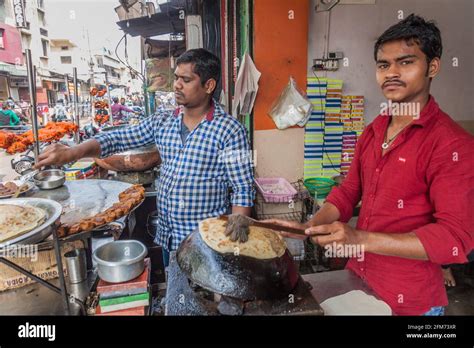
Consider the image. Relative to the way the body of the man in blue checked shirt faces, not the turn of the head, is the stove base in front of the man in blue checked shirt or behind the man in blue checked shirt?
in front

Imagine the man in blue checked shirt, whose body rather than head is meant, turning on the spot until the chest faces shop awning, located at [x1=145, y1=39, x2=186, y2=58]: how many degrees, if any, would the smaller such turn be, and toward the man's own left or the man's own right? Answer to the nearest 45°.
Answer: approximately 135° to the man's own right

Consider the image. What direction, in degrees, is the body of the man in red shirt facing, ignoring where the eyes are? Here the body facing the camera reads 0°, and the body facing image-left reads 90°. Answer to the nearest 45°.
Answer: approximately 45°

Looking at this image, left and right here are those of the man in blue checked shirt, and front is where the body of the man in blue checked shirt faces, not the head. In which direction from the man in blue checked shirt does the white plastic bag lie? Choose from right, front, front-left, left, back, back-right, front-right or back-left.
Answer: back

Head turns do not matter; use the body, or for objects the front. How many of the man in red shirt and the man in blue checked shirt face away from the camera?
0

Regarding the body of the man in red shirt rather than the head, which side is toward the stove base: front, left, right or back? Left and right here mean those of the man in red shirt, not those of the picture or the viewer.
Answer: front

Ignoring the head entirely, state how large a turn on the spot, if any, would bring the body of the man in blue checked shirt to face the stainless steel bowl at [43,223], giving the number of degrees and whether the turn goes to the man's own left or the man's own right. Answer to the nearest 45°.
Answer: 0° — they already face it

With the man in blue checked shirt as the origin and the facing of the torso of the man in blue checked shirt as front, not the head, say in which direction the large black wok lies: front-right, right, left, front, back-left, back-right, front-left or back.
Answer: front-left

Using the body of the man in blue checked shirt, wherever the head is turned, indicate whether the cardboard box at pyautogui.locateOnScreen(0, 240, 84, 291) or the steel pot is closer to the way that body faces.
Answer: the steel pot

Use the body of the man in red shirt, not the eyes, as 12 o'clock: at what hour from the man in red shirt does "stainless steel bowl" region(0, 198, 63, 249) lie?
The stainless steel bowl is roughly at 1 o'clock from the man in red shirt.

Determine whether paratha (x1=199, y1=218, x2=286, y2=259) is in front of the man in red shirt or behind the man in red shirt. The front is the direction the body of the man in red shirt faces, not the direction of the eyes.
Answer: in front
